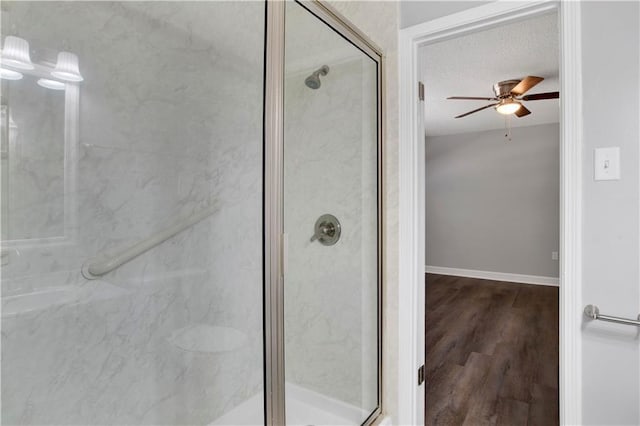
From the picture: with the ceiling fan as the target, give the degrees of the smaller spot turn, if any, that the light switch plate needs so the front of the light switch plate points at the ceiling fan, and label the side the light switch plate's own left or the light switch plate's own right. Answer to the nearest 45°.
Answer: approximately 135° to the light switch plate's own right

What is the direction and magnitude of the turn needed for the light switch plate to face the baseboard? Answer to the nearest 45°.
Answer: approximately 135° to its right

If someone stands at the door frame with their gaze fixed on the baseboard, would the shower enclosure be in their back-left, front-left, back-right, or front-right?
back-left

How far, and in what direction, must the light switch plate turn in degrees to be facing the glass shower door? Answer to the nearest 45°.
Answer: approximately 45° to its right

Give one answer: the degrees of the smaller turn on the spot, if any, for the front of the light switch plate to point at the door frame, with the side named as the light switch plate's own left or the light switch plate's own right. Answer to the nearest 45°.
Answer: approximately 45° to the light switch plate's own right

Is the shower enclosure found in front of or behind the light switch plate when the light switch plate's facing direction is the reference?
in front

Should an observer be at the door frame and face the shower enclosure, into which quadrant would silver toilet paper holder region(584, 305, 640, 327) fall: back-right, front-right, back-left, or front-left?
back-left

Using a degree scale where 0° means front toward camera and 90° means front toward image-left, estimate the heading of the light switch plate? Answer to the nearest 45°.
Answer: approximately 45°
